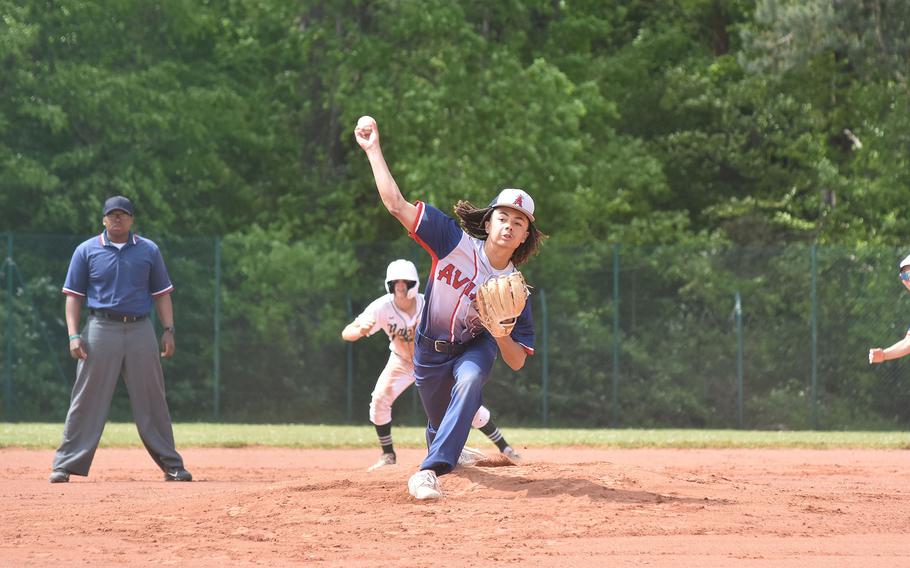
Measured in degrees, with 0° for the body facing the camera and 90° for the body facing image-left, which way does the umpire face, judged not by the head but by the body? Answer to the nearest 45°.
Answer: approximately 0°
